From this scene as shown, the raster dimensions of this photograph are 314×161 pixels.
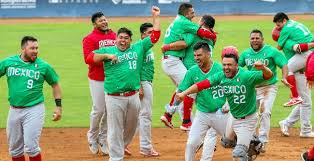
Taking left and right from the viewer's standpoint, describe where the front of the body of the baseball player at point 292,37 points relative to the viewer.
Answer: facing to the left of the viewer

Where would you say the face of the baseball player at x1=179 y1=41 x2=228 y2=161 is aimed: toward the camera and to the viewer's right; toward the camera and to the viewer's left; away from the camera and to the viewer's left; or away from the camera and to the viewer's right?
toward the camera and to the viewer's left

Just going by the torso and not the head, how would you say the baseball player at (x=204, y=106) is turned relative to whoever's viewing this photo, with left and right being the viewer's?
facing the viewer

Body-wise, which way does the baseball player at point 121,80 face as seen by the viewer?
toward the camera

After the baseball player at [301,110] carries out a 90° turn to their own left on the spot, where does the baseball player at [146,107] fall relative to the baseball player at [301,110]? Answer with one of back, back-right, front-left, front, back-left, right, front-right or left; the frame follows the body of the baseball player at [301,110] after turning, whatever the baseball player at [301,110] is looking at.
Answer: back-left

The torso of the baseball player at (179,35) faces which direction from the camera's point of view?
to the viewer's right

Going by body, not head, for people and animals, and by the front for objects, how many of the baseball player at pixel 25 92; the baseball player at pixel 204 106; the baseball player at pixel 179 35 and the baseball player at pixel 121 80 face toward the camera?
3

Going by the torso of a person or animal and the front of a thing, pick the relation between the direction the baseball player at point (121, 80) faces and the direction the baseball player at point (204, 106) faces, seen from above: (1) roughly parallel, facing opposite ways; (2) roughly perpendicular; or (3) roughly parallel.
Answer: roughly parallel

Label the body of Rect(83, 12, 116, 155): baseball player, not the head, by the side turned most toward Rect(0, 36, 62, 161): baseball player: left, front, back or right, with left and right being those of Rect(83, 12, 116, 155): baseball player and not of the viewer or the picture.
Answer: right

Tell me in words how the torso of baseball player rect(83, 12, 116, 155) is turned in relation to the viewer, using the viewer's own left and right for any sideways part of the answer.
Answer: facing the viewer and to the right of the viewer

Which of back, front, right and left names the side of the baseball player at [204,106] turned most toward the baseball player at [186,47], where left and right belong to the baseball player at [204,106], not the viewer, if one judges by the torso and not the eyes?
back

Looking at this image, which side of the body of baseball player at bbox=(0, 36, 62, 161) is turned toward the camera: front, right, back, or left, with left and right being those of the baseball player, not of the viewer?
front
